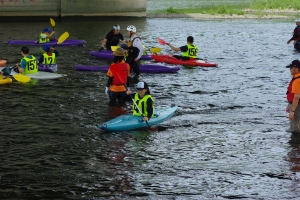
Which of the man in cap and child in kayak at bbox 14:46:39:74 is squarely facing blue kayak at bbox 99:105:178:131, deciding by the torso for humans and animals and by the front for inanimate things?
the man in cap

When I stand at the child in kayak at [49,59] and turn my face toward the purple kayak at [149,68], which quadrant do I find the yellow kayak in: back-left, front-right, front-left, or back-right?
back-right

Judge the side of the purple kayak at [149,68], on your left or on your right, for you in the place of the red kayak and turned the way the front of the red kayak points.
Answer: on your left

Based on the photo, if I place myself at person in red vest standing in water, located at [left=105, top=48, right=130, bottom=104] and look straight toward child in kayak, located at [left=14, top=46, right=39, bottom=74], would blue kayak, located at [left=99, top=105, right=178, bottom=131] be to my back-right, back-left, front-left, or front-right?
back-left

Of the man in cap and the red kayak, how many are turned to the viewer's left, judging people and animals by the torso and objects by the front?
2

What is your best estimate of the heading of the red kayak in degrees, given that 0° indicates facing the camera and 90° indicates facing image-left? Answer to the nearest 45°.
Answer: approximately 90°

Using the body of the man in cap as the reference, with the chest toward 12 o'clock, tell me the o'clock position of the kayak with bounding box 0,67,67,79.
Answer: The kayak is roughly at 1 o'clock from the man in cap.

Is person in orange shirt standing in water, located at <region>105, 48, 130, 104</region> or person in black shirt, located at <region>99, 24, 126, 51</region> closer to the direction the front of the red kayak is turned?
the person in black shirt

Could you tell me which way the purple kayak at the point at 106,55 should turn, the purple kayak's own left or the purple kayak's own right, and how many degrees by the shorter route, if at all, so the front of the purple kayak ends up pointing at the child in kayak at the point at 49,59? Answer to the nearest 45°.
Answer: approximately 45° to the purple kayak's own left
